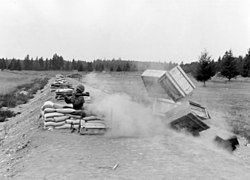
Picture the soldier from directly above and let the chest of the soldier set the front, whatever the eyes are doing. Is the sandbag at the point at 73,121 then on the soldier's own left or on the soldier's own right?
on the soldier's own right

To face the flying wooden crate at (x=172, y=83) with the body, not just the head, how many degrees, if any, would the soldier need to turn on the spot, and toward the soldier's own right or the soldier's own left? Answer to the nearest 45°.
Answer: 0° — they already face it

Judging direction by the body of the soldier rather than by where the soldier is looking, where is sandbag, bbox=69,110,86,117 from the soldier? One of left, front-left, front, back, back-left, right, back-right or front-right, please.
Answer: right

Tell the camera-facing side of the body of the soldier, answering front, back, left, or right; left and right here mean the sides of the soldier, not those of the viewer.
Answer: right

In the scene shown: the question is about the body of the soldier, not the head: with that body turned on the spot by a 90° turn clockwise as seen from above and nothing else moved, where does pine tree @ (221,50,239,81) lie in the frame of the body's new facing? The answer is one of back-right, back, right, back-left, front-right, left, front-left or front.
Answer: back-left

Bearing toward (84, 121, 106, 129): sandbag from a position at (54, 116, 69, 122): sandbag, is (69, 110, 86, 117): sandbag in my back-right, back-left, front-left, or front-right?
front-left
